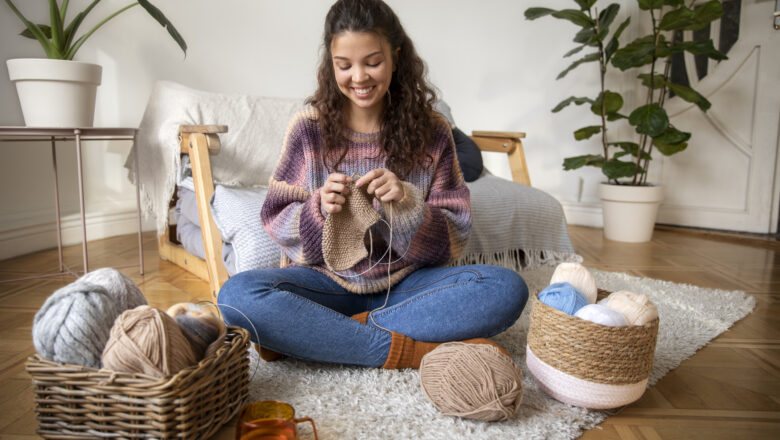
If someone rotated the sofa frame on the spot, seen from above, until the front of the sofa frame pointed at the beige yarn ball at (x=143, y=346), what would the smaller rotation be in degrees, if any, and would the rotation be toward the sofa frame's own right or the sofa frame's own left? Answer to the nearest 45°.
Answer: approximately 45° to the sofa frame's own right

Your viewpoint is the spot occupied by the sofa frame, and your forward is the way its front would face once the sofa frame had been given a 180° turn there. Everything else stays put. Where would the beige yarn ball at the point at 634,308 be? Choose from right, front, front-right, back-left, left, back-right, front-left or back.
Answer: back

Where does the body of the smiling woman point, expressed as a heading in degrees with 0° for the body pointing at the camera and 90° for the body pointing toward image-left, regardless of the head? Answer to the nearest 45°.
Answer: approximately 0°

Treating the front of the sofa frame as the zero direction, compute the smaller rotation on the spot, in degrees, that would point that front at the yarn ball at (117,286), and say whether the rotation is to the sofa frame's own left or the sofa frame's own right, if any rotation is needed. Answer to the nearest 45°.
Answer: approximately 45° to the sofa frame's own right

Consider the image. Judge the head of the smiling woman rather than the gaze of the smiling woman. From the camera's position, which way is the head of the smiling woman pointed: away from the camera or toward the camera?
toward the camera

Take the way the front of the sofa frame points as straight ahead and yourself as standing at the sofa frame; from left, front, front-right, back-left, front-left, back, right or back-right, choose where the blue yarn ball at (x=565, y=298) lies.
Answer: front

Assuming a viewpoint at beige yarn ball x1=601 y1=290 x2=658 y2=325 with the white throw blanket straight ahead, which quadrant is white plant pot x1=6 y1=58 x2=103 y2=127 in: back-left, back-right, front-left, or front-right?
front-left

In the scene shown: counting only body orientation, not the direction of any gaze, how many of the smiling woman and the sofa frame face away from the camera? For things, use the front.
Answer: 0

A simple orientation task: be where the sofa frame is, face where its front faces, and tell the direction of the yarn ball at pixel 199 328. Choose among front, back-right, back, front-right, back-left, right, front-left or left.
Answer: front-right
